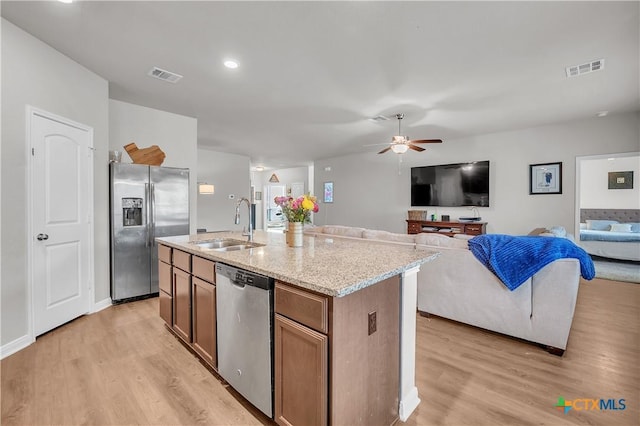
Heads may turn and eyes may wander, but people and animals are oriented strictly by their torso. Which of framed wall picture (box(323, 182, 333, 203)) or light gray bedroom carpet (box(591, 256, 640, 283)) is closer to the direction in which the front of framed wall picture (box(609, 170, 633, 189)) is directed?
the light gray bedroom carpet

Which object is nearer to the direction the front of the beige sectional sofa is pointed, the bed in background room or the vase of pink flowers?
the bed in background room

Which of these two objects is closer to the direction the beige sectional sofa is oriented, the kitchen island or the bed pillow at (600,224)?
the bed pillow

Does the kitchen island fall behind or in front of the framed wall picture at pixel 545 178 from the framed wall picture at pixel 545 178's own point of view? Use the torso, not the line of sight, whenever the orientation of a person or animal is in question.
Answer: in front

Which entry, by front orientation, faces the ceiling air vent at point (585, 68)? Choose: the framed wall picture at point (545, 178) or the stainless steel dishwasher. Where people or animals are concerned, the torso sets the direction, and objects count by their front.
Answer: the framed wall picture

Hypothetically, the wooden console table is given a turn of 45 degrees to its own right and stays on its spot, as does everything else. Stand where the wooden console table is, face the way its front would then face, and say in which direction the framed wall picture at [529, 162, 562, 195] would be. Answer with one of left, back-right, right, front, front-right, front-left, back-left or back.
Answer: back-left

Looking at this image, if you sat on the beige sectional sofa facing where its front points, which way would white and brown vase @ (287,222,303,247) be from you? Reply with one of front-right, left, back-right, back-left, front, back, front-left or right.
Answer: back

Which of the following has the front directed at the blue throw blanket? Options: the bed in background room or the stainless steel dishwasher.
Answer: the bed in background room

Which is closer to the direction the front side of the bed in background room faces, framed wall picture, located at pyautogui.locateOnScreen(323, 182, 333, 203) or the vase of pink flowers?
the vase of pink flowers

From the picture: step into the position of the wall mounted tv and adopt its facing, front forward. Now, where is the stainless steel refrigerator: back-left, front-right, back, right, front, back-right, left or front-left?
front-right

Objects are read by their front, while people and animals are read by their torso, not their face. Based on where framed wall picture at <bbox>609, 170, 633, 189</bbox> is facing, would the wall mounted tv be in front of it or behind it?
in front

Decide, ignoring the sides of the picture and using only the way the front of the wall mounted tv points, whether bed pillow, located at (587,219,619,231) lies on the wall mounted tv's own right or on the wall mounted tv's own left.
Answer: on the wall mounted tv's own left
